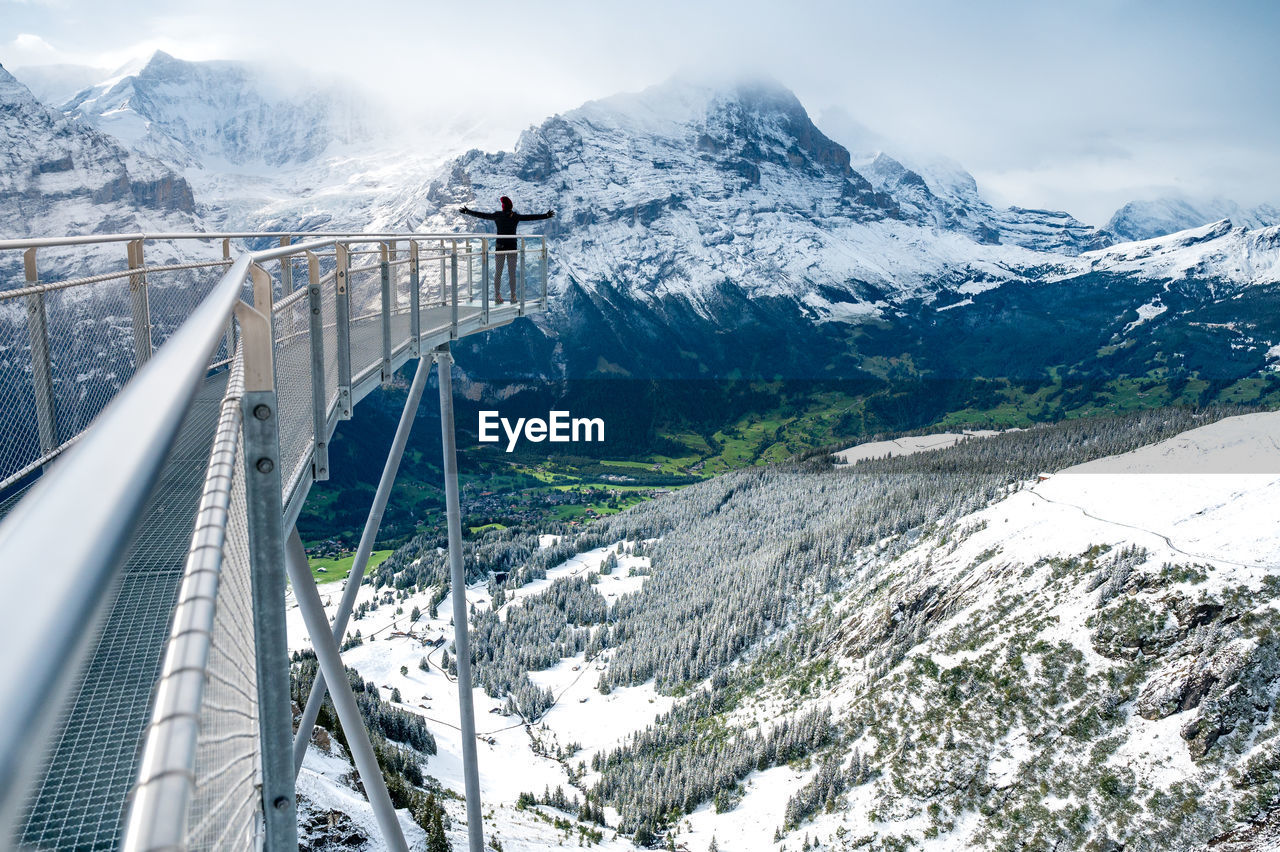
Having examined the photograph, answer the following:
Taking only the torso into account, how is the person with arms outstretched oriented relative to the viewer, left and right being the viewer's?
facing away from the viewer
